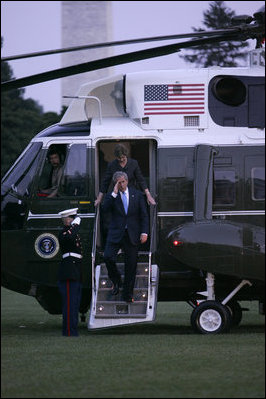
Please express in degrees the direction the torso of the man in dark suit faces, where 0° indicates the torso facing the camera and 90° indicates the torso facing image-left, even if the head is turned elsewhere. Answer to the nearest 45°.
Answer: approximately 0°

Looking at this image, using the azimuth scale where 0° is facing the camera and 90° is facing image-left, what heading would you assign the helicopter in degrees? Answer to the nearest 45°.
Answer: approximately 90°

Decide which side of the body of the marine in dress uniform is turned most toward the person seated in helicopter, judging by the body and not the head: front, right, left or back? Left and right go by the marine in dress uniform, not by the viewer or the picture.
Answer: left

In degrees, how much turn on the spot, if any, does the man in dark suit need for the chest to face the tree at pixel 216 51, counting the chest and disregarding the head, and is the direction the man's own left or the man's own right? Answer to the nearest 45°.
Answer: approximately 180°

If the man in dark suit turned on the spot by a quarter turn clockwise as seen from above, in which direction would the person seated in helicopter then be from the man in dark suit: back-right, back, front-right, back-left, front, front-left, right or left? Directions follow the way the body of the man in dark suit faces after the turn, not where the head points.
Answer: front-right

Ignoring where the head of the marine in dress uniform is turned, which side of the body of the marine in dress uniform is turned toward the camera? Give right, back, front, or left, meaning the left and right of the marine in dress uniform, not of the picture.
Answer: right

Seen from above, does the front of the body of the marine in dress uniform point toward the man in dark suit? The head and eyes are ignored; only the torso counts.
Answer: yes

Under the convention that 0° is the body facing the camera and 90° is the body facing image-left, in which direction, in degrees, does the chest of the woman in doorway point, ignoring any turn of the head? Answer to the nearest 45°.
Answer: approximately 0°

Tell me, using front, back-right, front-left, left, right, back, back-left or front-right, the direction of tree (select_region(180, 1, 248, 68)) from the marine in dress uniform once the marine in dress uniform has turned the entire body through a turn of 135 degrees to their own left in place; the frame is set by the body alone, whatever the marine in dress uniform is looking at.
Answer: front-right

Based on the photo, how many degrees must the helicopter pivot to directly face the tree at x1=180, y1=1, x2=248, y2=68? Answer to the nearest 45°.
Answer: approximately 90° to its right
